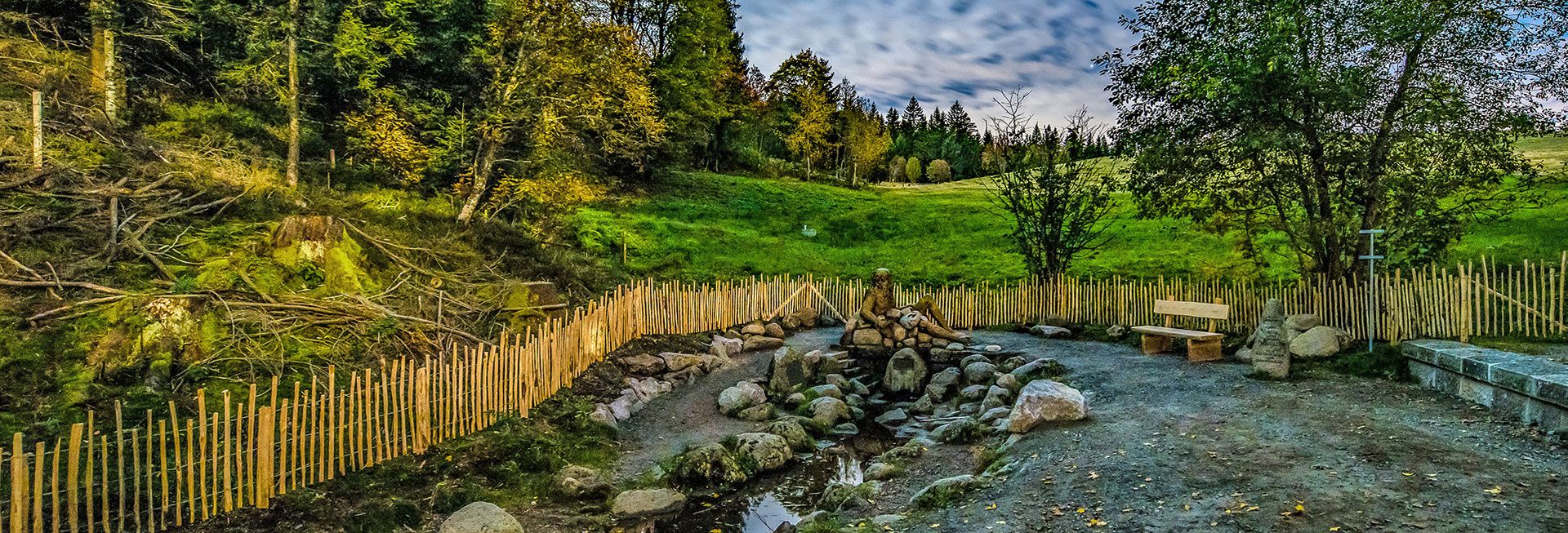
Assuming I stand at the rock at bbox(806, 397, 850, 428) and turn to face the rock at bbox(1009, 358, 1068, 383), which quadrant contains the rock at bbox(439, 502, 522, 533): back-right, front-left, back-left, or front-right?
back-right

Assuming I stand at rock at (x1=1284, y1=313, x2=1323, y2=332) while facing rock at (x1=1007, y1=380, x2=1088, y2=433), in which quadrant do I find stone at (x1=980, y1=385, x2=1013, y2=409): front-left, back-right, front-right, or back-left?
front-right

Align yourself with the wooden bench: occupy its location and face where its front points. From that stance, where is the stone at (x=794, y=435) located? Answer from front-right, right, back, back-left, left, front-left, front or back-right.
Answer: front

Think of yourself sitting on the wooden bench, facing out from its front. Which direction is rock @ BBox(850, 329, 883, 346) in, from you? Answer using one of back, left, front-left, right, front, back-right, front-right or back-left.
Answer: front-right

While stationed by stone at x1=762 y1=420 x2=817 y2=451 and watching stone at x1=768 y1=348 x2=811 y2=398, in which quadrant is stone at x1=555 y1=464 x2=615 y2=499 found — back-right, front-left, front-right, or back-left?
back-left

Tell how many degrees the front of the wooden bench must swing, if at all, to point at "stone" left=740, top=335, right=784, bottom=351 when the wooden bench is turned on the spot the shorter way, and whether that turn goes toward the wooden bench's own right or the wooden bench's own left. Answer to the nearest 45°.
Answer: approximately 45° to the wooden bench's own right

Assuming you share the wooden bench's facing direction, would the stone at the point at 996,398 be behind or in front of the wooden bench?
in front

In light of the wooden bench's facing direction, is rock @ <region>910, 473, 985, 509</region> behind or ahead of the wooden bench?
ahead

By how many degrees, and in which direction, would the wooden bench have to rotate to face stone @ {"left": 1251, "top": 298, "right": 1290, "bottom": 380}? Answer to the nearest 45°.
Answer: approximately 45° to its left

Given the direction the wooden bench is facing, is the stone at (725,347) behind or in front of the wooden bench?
in front

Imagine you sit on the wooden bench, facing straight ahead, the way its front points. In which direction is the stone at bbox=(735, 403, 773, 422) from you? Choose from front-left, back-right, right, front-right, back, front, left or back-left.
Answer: front

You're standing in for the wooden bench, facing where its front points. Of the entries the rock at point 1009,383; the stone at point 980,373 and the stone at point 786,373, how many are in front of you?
3
